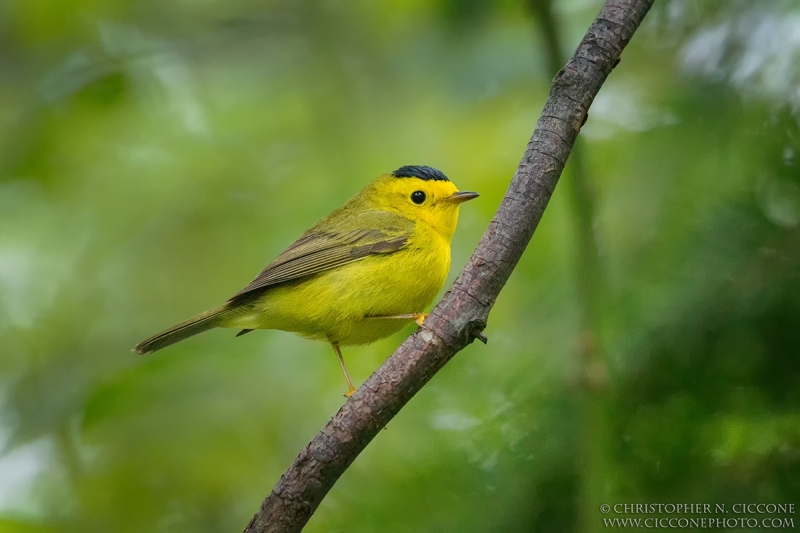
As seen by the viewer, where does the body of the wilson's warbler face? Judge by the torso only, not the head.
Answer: to the viewer's right
